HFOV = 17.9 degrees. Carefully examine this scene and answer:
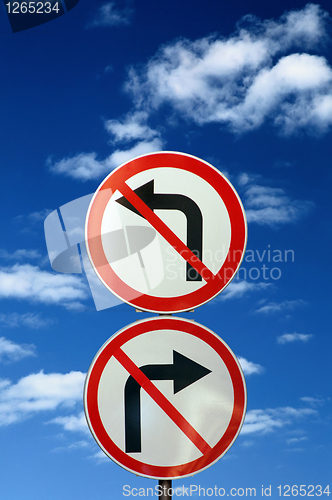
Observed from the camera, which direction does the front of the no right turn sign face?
facing the viewer

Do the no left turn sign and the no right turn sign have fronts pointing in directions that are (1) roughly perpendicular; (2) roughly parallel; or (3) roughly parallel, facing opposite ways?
roughly parallel

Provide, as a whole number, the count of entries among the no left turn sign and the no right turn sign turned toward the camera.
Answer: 2
